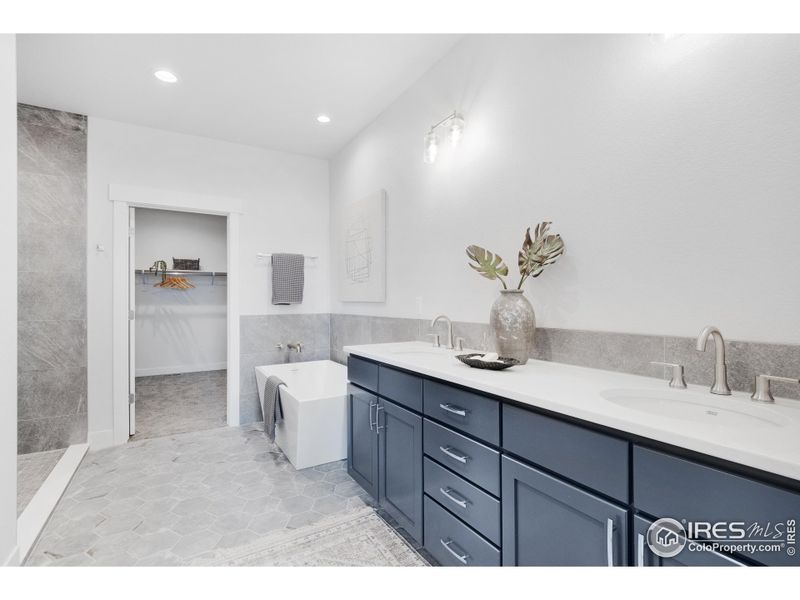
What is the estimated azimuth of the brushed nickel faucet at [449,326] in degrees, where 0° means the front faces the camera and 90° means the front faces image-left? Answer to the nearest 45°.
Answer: approximately 90°

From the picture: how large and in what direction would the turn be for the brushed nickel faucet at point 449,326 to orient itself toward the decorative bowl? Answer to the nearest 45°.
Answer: approximately 90° to its left

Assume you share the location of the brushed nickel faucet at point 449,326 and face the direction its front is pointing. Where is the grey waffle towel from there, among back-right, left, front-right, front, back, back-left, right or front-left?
front-right

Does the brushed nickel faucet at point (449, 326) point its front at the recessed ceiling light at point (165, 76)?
yes

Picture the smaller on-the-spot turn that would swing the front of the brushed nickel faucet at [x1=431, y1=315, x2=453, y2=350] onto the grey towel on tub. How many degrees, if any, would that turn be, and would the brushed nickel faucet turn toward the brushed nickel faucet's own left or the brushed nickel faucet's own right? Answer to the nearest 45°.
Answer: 0° — it already faces it

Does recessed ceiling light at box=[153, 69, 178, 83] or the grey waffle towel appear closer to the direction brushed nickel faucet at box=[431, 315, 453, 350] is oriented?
the recessed ceiling light

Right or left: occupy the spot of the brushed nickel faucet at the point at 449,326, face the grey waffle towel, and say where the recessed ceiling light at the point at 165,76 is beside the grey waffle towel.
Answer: left

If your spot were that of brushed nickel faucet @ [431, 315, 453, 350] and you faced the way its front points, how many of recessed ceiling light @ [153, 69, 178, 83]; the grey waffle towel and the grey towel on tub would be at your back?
0
